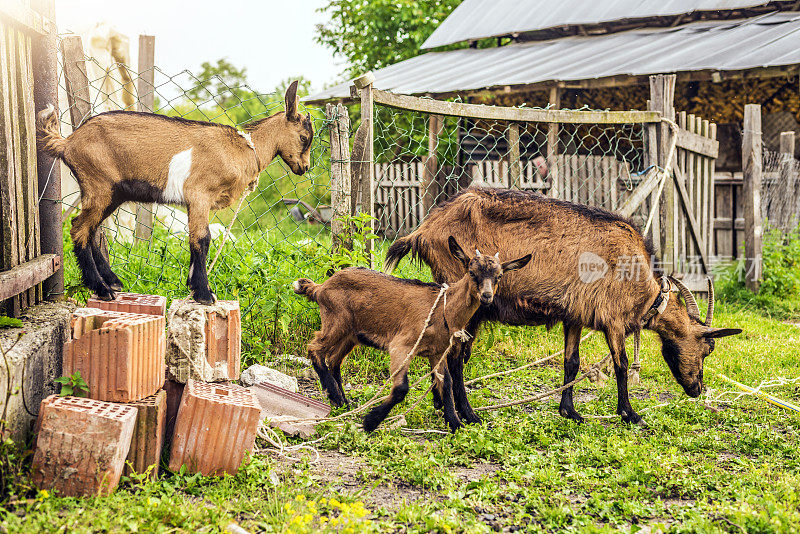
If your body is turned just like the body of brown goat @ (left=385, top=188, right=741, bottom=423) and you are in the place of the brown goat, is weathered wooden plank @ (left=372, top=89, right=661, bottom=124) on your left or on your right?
on your left

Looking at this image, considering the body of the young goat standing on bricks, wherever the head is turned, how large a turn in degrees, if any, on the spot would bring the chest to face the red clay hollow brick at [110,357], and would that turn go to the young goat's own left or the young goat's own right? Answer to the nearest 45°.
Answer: approximately 90° to the young goat's own right

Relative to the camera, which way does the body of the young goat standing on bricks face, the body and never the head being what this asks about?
to the viewer's right

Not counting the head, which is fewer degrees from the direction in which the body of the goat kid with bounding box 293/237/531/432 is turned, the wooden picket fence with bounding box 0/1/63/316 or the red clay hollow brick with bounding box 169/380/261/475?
the red clay hollow brick

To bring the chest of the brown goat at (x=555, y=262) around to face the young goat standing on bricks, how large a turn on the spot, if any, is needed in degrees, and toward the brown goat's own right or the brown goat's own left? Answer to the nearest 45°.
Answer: approximately 135° to the brown goat's own right

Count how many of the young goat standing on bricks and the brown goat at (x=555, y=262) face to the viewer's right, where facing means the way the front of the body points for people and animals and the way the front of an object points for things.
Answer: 2

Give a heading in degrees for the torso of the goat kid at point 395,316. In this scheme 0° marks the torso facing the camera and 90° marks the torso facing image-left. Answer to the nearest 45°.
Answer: approximately 315°

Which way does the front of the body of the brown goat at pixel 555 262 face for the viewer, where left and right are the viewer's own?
facing to the right of the viewer
